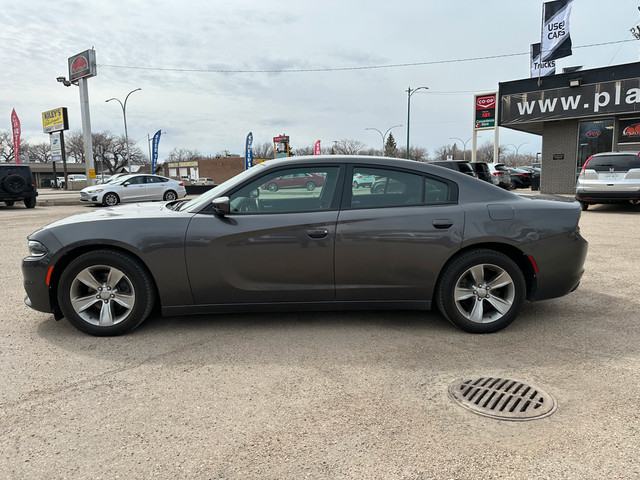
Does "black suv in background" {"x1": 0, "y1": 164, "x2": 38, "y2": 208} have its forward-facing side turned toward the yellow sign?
yes

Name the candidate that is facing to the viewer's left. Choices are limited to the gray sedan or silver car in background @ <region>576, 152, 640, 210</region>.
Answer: the gray sedan

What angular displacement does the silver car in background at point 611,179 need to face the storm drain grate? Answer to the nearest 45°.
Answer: approximately 180°

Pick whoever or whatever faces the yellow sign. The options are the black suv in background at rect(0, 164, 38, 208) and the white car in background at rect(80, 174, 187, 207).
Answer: the black suv in background

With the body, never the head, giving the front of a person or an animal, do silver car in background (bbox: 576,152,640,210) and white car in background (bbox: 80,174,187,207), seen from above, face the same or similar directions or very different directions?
very different directions

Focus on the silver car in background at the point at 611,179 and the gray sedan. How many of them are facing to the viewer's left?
1

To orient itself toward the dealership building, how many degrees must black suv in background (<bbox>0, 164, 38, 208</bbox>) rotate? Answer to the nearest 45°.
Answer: approximately 135° to its right

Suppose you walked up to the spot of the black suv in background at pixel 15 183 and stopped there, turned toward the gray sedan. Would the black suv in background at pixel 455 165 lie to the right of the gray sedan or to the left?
left

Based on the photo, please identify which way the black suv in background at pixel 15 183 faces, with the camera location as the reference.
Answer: facing away from the viewer

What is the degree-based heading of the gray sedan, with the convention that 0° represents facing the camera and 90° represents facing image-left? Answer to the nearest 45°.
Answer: approximately 90°

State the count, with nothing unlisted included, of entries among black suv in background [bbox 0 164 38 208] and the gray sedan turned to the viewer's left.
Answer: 1

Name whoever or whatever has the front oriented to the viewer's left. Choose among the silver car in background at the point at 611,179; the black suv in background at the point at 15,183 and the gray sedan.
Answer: the gray sedan

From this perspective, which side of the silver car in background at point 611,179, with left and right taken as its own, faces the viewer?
back

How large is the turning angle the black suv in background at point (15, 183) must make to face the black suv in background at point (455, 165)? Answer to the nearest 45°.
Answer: approximately 135° to its right

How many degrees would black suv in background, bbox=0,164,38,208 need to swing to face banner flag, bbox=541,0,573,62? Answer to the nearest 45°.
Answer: approximately 90° to its right

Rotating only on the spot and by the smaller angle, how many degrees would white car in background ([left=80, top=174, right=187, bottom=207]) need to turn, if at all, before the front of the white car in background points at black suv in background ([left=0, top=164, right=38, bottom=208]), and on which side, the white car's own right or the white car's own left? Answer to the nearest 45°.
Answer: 0° — it already faces it
